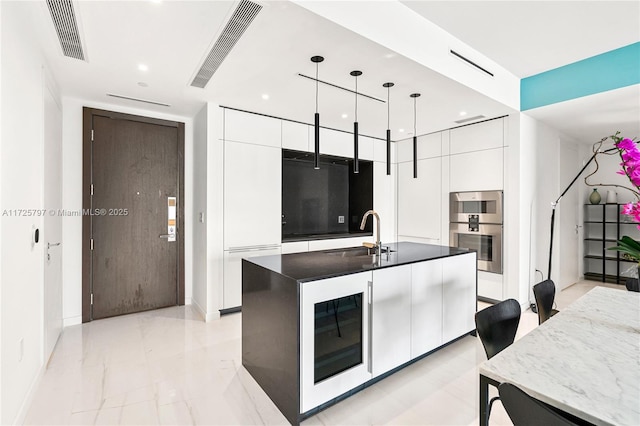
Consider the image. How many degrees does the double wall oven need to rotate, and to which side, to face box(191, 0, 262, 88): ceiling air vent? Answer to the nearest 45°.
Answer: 0° — it already faces it

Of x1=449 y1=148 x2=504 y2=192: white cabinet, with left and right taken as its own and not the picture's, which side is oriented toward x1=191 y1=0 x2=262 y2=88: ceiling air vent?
front

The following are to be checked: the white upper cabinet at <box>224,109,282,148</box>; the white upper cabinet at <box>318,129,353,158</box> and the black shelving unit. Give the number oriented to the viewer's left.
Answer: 0

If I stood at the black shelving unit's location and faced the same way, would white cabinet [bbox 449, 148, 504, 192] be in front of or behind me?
in front

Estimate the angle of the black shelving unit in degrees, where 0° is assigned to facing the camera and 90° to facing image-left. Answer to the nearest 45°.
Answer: approximately 0°

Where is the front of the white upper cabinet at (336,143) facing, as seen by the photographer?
facing the viewer and to the right of the viewer

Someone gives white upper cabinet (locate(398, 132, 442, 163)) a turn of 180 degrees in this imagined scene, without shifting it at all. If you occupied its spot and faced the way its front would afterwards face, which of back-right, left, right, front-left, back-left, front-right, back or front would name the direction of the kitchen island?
back-right

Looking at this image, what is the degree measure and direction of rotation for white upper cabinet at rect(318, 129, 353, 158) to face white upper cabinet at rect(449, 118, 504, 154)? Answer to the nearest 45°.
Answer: approximately 45° to its left

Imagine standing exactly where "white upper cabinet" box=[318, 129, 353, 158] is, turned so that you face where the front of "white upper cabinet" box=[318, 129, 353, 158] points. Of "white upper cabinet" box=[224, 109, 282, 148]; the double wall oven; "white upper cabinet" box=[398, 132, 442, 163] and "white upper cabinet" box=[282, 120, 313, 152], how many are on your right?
2

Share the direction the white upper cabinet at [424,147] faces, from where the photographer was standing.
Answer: facing the viewer and to the left of the viewer

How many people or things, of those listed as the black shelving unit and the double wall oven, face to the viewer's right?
0
